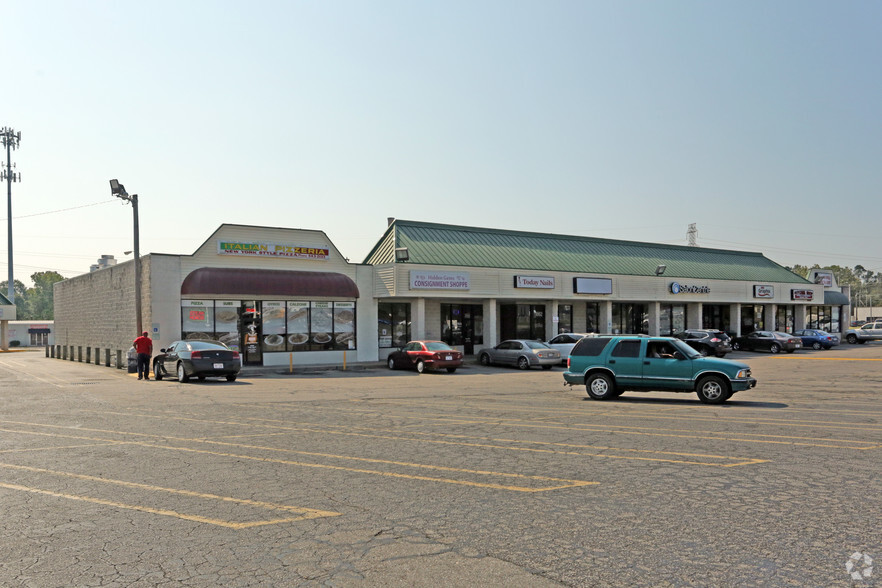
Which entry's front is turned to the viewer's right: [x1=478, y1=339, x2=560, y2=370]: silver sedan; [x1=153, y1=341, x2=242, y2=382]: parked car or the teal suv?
the teal suv

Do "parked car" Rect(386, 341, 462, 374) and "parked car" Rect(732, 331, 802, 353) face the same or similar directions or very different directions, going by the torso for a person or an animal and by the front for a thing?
same or similar directions

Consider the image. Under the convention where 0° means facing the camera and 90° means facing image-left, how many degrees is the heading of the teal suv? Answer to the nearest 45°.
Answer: approximately 270°

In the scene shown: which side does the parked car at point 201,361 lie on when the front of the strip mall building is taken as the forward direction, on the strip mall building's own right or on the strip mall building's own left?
on the strip mall building's own right

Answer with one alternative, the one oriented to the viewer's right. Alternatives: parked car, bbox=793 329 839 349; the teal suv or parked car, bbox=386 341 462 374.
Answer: the teal suv

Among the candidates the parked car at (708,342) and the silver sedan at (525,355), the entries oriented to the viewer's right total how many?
0

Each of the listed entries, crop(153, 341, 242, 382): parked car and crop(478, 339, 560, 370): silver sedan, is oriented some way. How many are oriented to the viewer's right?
0

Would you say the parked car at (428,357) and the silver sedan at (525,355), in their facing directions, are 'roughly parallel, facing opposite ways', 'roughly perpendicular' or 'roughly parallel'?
roughly parallel

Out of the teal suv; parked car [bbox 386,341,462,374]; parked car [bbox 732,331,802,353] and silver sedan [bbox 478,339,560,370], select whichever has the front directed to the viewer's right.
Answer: the teal suv

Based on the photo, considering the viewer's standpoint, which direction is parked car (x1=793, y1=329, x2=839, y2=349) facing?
facing away from the viewer and to the left of the viewer

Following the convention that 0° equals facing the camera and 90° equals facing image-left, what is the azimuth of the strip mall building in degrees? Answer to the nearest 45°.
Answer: approximately 315°

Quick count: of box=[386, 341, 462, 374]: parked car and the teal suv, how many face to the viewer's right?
1

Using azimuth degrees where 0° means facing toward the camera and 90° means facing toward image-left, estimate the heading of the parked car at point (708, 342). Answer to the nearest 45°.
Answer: approximately 135°

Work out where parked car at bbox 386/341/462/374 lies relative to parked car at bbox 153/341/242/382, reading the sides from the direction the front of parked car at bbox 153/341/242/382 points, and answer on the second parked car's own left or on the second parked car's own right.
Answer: on the second parked car's own right
